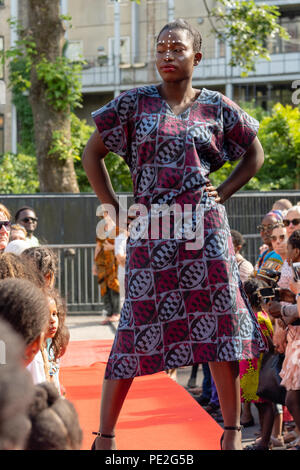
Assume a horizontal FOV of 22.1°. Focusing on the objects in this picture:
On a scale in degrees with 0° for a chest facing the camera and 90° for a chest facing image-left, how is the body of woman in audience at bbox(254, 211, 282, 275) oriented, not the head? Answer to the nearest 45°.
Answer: approximately 45°

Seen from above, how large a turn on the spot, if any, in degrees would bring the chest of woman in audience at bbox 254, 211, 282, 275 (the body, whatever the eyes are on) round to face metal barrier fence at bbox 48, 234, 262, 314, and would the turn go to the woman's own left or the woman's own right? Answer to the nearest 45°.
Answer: approximately 90° to the woman's own right

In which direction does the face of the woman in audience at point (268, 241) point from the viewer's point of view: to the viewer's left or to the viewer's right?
to the viewer's left
